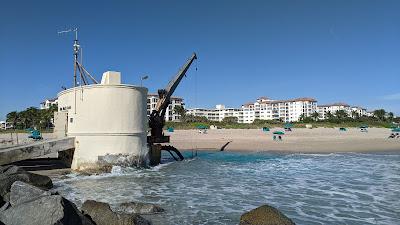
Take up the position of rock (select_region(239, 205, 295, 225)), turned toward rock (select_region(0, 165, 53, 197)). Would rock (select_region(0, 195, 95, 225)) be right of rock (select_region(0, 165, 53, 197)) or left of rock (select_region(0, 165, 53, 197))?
left

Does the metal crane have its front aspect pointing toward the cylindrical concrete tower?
no

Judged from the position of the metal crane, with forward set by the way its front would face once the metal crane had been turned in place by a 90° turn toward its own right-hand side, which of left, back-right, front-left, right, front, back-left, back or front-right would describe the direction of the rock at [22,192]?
front

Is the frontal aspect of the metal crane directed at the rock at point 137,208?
no

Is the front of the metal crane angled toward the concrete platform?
no

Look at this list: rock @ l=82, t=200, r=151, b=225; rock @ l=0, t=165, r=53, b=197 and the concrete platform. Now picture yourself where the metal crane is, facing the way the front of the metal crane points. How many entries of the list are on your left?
0

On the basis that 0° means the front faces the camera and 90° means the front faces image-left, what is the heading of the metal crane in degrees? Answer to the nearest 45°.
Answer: approximately 270°

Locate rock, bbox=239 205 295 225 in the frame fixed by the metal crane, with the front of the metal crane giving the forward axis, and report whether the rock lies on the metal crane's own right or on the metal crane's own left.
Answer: on the metal crane's own right

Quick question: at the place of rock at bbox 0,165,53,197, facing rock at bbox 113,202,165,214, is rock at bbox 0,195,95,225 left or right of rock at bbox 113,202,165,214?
right

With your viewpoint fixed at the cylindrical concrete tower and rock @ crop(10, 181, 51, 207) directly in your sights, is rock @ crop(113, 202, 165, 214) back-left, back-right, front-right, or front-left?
front-left

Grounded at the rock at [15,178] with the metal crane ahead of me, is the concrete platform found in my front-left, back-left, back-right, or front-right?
front-left

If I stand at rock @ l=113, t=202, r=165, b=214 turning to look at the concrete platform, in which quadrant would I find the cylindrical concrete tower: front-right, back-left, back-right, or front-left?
front-right

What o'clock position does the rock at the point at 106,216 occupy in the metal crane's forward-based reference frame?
The rock is roughly at 3 o'clock from the metal crane.
